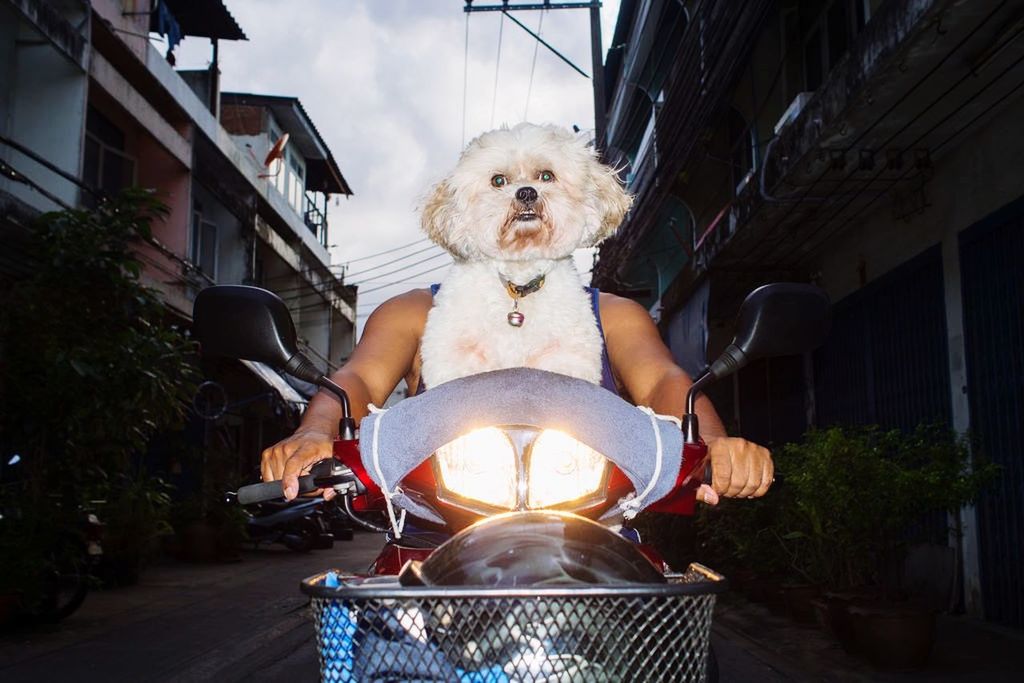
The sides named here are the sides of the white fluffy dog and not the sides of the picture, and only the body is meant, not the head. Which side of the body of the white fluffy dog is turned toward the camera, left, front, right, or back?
front

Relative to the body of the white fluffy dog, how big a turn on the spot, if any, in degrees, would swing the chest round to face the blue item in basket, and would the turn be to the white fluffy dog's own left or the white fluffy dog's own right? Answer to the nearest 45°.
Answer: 0° — it already faces it

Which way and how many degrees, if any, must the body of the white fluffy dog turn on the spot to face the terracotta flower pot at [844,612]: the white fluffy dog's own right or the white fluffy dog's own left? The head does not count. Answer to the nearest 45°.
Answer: approximately 135° to the white fluffy dog's own left

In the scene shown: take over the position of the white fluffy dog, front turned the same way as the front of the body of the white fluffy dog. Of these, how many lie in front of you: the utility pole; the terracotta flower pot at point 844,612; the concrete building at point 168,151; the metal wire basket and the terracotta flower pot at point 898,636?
1

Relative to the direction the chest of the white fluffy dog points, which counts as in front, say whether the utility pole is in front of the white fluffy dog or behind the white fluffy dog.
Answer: behind

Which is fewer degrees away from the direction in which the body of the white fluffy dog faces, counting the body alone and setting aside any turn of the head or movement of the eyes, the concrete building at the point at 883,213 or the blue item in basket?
the blue item in basket

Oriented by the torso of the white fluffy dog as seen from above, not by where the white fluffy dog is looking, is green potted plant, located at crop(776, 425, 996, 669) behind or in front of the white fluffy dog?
behind

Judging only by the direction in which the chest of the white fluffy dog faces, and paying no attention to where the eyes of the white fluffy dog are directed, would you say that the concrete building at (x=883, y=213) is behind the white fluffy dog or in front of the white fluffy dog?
behind

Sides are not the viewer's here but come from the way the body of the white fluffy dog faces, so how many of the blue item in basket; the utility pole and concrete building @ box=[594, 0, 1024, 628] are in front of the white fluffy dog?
1

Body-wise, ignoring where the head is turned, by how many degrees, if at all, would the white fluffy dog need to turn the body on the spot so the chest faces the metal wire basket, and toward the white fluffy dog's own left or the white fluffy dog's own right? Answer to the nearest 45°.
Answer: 0° — it already faces it

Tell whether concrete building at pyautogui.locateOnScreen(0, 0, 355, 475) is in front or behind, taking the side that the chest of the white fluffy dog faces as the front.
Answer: behind

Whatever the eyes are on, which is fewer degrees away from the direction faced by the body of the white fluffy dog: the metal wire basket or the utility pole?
the metal wire basket

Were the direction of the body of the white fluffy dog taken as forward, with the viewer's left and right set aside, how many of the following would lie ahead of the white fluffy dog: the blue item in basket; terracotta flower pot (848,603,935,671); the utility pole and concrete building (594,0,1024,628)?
1

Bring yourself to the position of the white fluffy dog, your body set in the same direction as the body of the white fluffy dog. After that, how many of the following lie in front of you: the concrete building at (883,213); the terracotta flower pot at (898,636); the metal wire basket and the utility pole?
1
